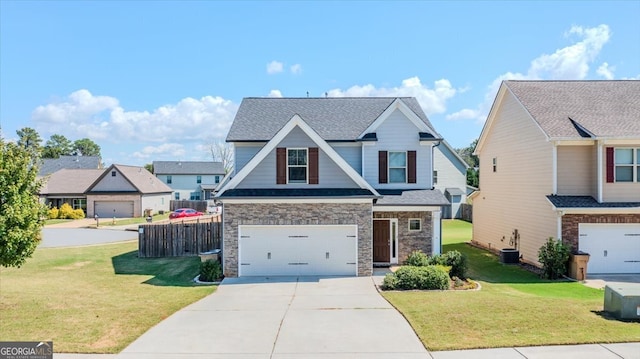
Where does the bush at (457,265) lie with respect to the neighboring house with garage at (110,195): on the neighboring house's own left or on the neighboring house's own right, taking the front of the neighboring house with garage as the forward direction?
on the neighboring house's own left

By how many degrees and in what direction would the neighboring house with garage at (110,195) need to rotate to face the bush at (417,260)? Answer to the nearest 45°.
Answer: approximately 45° to its left

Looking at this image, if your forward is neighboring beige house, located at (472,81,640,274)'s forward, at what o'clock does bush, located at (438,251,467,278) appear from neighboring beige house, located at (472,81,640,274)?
The bush is roughly at 3 o'clock from the neighboring beige house.

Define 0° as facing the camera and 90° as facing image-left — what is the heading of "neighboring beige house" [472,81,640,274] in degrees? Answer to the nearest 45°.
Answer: approximately 315°

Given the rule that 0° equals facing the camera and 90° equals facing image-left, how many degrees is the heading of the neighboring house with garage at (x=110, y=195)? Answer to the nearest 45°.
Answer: approximately 45°

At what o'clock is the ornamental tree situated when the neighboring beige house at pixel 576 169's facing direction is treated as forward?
The ornamental tree is roughly at 3 o'clock from the neighboring beige house.

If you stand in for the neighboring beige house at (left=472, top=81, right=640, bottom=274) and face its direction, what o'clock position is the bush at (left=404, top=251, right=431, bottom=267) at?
The bush is roughly at 3 o'clock from the neighboring beige house.

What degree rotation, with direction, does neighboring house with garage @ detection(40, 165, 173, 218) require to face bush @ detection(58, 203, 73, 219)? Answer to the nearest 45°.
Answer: approximately 45° to its right

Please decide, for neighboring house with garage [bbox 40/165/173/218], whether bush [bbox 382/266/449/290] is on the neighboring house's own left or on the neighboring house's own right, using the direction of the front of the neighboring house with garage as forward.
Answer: on the neighboring house's own left
